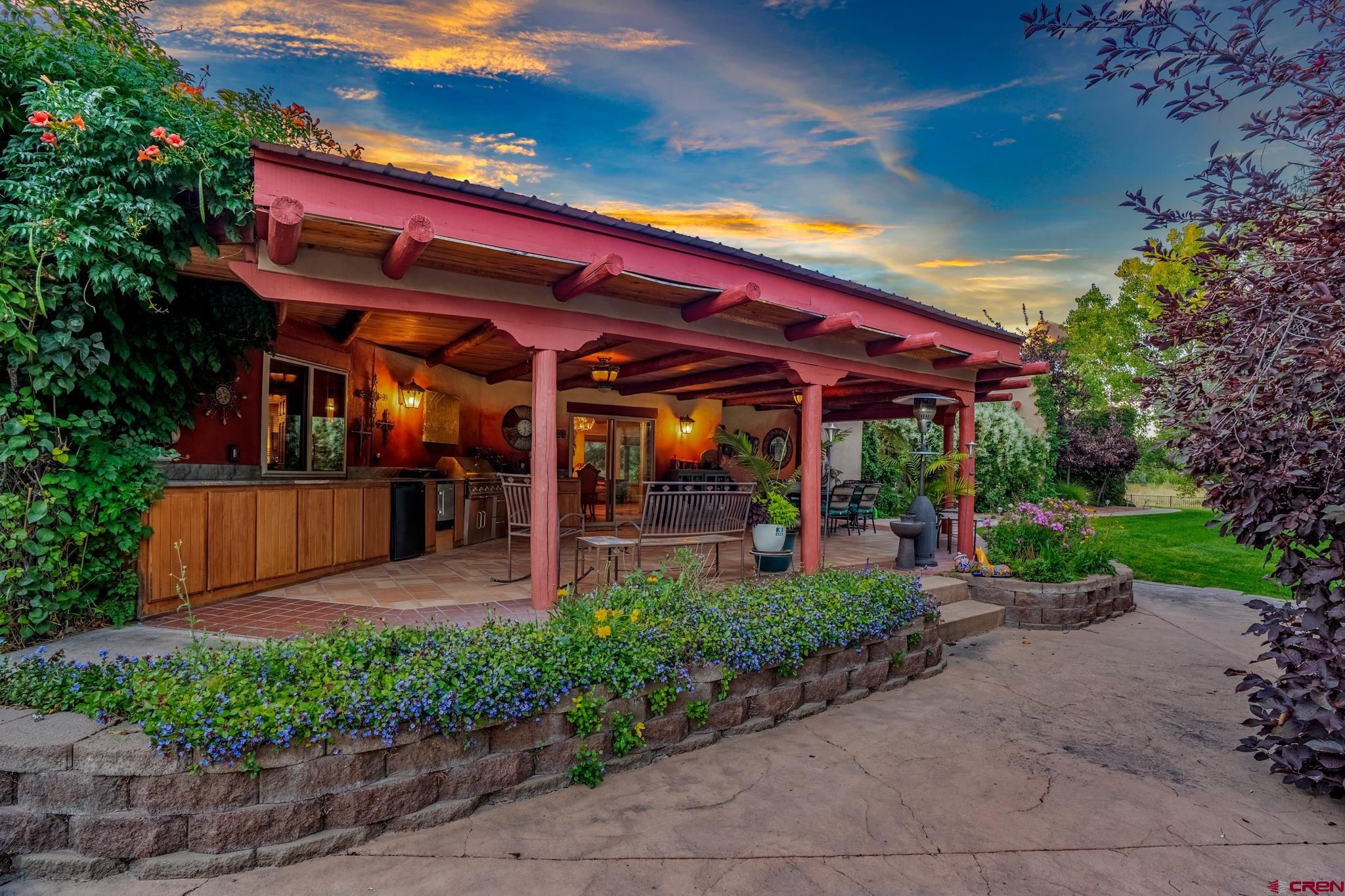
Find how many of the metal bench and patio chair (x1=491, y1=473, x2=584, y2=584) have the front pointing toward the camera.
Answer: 0

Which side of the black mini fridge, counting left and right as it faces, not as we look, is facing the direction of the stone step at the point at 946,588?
front

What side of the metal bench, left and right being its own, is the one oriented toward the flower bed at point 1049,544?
right

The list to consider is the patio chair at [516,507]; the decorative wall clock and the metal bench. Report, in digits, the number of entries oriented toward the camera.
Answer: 1

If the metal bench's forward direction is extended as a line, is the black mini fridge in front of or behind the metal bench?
in front

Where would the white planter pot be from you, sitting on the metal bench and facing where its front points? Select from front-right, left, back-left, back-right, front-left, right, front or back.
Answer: right

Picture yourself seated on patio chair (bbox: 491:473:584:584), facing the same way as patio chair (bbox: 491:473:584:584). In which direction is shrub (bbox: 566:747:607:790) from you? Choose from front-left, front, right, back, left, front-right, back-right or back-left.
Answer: back-right

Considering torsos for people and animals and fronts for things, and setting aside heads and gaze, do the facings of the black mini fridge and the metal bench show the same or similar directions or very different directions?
very different directions

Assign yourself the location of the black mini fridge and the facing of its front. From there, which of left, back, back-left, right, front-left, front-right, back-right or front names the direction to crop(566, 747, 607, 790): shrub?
front-right

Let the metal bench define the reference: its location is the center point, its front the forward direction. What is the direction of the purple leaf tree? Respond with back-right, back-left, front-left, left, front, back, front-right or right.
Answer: back

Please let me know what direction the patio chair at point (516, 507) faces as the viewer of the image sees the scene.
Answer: facing away from the viewer and to the right of the viewer

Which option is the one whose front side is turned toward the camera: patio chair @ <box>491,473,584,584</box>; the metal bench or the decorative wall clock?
the decorative wall clock

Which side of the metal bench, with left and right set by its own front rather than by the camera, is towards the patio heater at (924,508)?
right

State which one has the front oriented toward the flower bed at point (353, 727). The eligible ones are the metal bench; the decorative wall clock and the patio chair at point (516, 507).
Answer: the decorative wall clock

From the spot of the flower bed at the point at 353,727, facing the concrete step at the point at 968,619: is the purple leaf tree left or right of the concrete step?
right

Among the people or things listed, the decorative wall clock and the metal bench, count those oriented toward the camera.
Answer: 1

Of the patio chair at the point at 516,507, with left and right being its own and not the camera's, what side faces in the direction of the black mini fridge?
left
